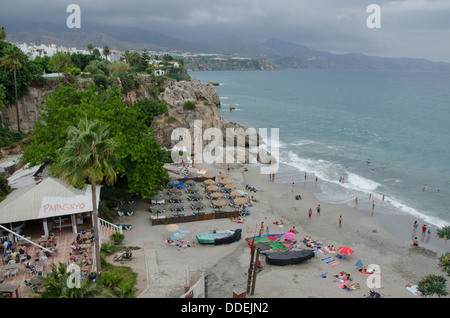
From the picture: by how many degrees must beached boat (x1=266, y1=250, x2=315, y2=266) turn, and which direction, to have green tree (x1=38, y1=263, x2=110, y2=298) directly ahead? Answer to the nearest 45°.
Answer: approximately 135° to its right

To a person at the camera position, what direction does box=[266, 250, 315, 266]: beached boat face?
facing to the right of the viewer

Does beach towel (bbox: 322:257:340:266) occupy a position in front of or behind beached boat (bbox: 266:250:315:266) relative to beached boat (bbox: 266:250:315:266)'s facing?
in front

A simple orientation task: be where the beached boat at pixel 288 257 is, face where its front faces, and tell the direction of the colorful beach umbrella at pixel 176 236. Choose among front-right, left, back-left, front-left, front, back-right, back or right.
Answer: back

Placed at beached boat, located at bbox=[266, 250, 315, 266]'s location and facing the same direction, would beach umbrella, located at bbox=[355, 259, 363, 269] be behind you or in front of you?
in front

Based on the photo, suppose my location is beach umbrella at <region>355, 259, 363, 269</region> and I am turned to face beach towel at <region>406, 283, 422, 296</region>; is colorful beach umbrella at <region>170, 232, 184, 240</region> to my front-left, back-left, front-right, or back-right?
back-right

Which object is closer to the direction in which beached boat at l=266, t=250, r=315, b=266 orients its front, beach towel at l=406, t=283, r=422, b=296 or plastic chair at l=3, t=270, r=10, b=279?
the beach towel

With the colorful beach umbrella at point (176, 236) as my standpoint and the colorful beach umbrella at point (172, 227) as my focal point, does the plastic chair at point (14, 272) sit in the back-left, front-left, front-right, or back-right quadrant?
back-left

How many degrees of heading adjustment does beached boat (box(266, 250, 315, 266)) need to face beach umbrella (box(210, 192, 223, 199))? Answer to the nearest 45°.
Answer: approximately 135° to its left

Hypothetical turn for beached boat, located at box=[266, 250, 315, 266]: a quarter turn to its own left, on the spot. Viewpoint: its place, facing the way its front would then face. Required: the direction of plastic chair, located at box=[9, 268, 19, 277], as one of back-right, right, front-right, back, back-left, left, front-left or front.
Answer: back-left

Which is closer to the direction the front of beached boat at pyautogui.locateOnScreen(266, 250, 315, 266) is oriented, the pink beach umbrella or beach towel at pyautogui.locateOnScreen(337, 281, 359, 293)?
the beach towel

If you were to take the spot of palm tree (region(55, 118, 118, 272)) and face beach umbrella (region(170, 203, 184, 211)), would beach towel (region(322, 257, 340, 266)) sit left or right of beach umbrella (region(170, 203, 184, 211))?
right

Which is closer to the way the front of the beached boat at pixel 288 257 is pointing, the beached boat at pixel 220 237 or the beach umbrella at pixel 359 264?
the beach umbrella
